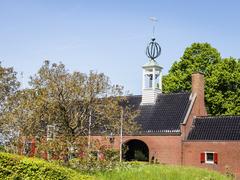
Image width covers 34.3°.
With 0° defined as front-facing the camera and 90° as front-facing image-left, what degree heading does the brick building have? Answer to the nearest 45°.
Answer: approximately 0°

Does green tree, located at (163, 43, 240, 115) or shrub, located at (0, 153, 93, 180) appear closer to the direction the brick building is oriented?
the shrub

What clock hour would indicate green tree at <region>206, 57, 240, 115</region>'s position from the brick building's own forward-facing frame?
The green tree is roughly at 7 o'clock from the brick building.

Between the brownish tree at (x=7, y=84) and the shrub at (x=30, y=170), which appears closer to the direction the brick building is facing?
the shrub

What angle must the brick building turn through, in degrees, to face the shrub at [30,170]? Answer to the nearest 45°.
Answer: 0° — it already faces it

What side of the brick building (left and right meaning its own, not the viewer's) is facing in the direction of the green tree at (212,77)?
back

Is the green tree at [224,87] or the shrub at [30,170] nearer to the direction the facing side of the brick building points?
the shrub
